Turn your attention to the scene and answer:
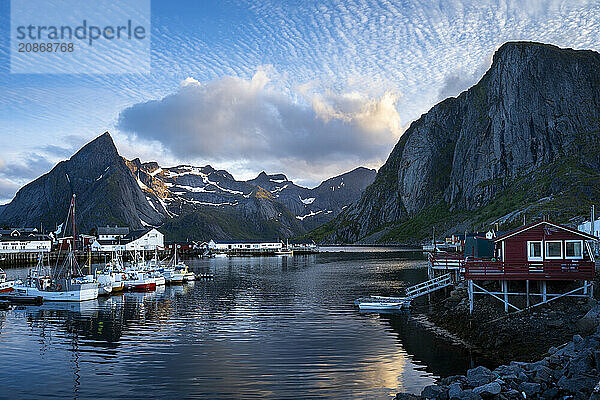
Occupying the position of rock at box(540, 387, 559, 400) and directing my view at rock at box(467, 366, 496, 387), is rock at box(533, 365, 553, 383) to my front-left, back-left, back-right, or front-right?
front-right

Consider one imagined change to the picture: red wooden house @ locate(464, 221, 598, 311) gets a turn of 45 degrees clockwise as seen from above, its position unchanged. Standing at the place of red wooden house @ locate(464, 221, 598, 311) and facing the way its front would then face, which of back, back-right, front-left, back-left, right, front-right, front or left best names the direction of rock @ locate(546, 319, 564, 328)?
front-left

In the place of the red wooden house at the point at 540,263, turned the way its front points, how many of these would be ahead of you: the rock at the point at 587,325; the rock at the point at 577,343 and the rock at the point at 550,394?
3

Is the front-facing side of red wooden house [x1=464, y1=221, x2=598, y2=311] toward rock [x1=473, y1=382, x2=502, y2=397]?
yes

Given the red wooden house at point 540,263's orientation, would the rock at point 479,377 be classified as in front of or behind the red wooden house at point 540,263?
in front

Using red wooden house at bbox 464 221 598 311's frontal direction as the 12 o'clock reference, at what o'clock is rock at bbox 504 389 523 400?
The rock is roughly at 12 o'clock from the red wooden house.

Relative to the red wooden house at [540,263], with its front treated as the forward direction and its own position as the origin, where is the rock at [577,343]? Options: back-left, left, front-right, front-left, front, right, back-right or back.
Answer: front

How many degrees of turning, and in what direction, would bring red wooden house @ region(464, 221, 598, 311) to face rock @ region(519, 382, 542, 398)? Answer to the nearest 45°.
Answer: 0° — it already faces it

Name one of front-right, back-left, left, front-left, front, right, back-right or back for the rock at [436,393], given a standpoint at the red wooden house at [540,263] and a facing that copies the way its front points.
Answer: front

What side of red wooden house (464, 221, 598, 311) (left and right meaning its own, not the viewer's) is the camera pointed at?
front

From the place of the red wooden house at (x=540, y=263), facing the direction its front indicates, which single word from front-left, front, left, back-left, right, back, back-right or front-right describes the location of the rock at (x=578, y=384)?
front

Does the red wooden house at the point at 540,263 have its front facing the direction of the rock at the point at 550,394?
yes

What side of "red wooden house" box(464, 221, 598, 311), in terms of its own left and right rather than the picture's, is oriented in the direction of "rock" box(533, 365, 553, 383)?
front
